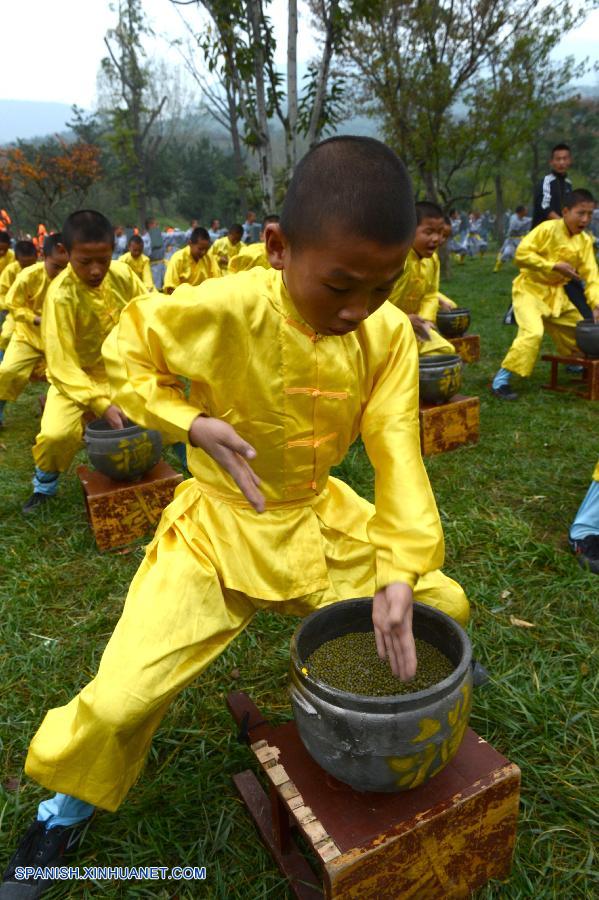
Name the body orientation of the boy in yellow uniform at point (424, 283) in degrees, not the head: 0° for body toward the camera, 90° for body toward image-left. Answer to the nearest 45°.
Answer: approximately 315°

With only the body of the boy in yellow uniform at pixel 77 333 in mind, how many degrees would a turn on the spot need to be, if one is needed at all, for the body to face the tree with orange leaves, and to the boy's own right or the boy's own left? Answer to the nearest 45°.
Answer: approximately 135° to the boy's own left

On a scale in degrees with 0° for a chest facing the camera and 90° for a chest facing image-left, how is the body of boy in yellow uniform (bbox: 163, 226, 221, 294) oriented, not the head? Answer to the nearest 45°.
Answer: approximately 315°

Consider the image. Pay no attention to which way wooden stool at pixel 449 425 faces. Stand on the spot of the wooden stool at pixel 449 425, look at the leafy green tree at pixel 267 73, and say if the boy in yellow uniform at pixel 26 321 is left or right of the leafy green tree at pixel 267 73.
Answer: left

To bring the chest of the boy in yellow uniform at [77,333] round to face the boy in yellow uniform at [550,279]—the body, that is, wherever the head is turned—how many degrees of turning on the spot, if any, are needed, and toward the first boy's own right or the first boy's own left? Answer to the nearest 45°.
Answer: approximately 45° to the first boy's own left

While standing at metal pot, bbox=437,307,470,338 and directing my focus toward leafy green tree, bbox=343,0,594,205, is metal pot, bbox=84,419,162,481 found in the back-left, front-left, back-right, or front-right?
back-left

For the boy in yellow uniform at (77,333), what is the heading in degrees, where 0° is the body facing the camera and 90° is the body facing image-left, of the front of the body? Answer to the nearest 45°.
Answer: approximately 315°
